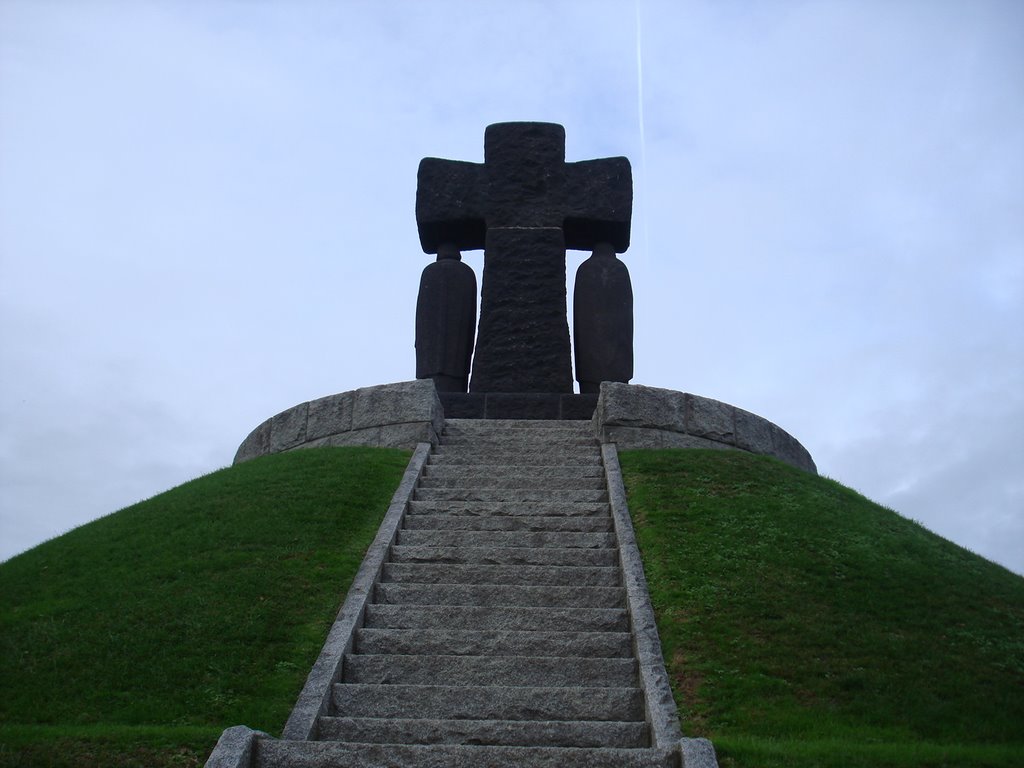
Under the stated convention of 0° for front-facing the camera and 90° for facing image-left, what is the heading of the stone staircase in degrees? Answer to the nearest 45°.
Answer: approximately 0°
